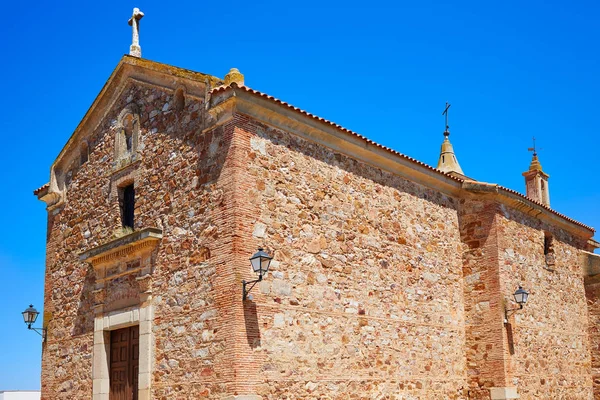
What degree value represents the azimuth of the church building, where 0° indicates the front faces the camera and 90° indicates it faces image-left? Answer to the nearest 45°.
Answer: approximately 45°
